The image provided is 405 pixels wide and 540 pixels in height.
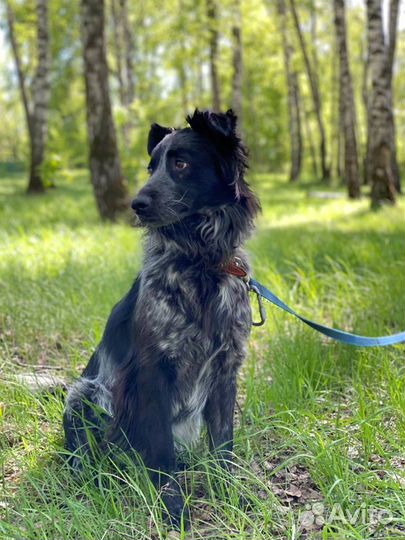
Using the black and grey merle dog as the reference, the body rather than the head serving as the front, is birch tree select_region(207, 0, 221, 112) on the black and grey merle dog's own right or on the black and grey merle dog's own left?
on the black and grey merle dog's own left

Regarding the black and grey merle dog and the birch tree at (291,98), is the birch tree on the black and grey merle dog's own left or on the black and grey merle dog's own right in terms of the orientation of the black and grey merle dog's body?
on the black and grey merle dog's own left

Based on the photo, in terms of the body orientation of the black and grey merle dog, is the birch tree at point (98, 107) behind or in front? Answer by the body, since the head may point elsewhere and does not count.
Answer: behind

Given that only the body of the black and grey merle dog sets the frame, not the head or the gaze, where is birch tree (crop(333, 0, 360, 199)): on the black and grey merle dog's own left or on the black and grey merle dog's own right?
on the black and grey merle dog's own left

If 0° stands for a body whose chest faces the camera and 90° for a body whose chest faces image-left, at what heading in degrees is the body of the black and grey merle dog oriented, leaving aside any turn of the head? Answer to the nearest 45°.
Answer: approximately 315°
